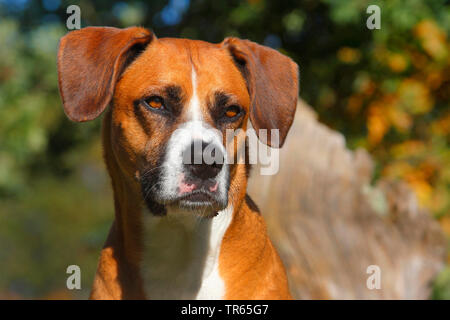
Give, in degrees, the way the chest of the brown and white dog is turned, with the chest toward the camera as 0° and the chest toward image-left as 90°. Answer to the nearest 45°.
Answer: approximately 0°

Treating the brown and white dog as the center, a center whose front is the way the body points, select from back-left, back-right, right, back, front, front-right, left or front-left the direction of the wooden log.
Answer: back-left
